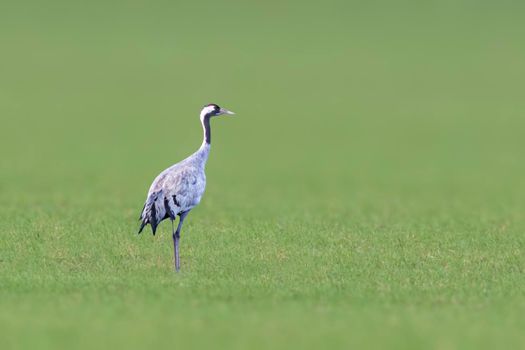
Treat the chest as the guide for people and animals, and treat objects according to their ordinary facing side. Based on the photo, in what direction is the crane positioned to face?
to the viewer's right
